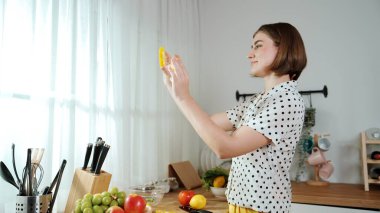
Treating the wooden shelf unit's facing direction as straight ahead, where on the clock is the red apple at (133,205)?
The red apple is roughly at 1 o'clock from the wooden shelf unit.

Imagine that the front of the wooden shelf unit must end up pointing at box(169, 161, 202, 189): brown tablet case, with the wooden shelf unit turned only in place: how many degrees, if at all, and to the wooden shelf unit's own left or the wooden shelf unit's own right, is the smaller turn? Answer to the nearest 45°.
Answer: approximately 90° to the wooden shelf unit's own right

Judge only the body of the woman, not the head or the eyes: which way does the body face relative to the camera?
to the viewer's left

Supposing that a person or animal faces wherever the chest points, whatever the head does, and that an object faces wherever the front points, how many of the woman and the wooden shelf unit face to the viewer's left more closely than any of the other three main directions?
1

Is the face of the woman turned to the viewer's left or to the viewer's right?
to the viewer's left

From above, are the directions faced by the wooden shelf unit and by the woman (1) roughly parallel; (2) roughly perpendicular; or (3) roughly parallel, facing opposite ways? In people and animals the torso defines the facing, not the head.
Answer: roughly perpendicular

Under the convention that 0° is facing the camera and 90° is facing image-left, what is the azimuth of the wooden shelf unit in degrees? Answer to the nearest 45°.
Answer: approximately 0°

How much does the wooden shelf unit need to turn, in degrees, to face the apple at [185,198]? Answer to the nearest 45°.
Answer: approximately 45° to its right

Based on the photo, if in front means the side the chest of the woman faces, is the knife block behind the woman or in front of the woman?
in front
